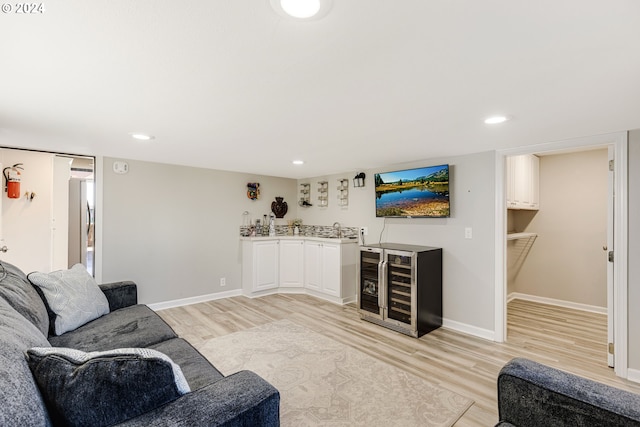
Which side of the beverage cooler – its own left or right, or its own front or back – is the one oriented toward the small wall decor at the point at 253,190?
right

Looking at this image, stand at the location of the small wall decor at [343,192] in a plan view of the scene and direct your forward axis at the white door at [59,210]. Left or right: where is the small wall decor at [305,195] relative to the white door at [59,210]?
right

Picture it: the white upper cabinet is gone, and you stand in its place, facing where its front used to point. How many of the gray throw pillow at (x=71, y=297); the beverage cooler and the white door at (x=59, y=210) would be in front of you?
3

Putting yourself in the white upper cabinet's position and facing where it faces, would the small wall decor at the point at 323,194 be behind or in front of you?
in front

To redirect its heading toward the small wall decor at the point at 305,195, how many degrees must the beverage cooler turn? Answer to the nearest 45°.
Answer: approximately 90° to its right

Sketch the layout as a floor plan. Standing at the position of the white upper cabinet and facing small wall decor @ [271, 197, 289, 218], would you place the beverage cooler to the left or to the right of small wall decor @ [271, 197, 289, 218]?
left

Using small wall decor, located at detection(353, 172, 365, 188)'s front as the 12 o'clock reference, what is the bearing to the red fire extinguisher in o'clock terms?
The red fire extinguisher is roughly at 1 o'clock from the small wall decor.

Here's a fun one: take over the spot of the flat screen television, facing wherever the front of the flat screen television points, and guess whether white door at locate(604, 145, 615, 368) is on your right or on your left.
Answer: on your left

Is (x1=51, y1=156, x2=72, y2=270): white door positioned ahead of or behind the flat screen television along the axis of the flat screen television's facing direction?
ahead
